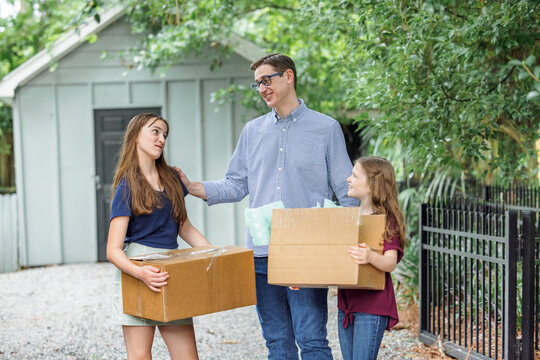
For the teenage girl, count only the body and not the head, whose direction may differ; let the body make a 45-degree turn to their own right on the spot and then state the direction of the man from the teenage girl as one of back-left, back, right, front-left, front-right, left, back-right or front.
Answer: left

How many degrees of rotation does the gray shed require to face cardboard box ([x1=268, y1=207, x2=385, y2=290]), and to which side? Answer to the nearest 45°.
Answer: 0° — it already faces it

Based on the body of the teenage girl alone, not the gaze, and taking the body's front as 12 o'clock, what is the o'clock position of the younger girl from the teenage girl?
The younger girl is roughly at 11 o'clock from the teenage girl.

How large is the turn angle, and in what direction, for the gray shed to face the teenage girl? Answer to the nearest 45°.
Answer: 0° — it already faces them

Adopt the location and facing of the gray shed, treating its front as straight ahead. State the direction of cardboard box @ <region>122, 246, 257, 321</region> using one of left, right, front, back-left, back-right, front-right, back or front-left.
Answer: front

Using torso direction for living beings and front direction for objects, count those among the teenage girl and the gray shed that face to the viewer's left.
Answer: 0

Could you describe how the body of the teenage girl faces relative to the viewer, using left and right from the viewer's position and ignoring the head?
facing the viewer and to the right of the viewer

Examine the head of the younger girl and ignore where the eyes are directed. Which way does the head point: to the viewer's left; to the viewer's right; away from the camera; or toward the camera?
to the viewer's left

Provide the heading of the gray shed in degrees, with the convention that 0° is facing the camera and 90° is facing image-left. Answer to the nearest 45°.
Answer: approximately 0°

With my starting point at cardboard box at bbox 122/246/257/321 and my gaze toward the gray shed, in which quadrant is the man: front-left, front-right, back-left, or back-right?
front-right

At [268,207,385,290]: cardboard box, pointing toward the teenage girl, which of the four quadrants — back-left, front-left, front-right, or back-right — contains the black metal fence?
back-right

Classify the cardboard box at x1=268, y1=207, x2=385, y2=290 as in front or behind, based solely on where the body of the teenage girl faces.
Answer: in front

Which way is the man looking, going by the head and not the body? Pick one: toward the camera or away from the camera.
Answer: toward the camera
